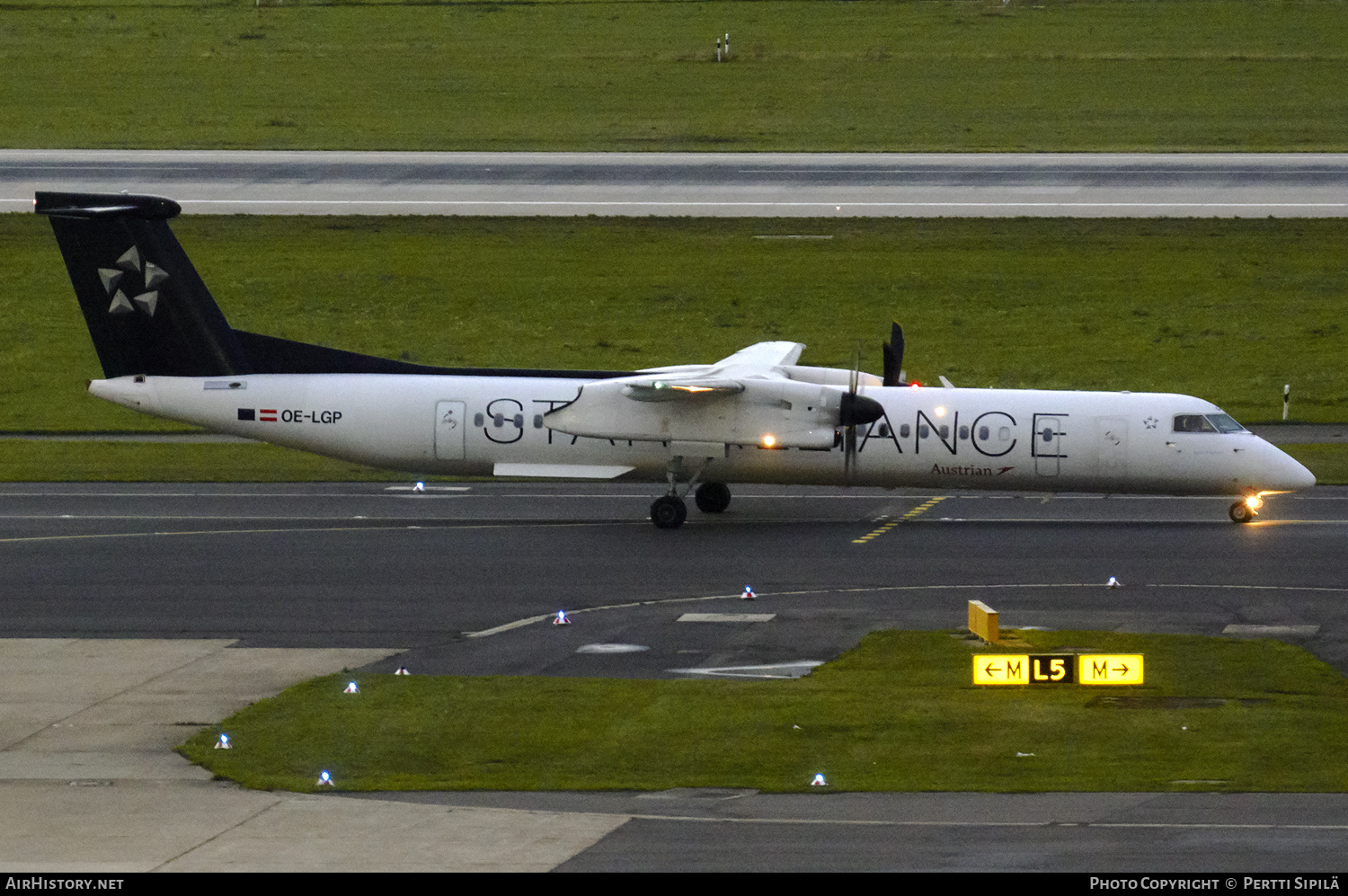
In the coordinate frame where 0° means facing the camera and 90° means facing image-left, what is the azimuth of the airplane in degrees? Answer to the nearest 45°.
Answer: approximately 270°

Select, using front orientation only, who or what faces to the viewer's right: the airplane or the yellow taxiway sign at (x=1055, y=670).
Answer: the airplane

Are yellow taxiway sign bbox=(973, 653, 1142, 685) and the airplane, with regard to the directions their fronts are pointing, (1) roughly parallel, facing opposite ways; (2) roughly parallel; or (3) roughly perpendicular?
roughly perpendicular

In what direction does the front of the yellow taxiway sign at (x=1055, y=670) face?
toward the camera

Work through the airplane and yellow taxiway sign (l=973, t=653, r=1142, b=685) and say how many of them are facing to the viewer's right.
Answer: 1

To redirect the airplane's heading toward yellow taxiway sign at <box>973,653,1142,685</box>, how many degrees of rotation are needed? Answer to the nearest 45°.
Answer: approximately 45° to its right

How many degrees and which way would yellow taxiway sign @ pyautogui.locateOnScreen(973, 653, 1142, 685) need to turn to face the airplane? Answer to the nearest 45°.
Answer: approximately 135° to its right
